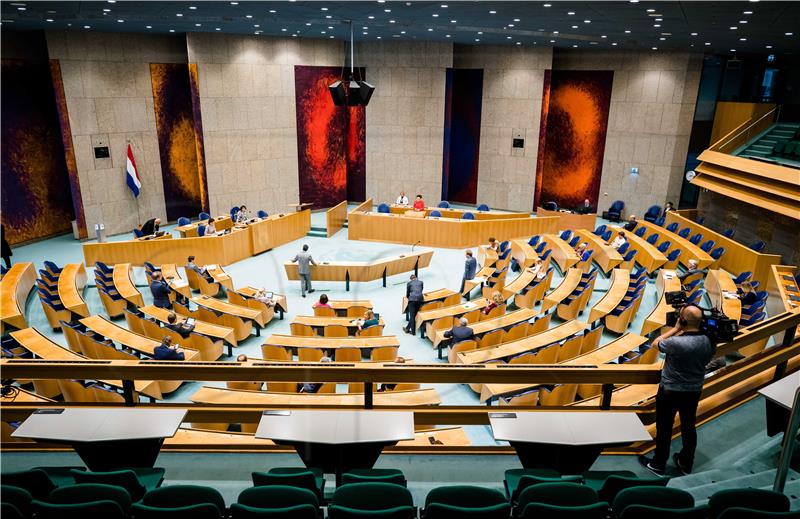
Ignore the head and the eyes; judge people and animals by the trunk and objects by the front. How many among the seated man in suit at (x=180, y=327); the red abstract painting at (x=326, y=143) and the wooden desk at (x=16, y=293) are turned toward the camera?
1

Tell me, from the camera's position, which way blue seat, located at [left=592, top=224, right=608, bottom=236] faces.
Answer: facing the viewer and to the left of the viewer

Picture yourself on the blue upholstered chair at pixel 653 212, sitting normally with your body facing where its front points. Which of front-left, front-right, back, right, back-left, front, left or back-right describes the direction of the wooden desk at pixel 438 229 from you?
front

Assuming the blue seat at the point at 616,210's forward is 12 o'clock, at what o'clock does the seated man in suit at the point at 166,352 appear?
The seated man in suit is roughly at 11 o'clock from the blue seat.

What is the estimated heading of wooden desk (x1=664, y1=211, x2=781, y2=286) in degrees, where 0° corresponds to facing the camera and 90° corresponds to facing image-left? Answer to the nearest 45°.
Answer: approximately 45°

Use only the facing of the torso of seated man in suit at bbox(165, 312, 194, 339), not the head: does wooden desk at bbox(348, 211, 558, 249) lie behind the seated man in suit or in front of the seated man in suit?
in front

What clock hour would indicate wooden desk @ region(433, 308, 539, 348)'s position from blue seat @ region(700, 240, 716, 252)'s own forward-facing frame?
The wooden desk is roughly at 11 o'clock from the blue seat.

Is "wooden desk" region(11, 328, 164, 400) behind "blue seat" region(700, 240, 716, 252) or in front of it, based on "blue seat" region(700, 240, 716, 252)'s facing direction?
in front

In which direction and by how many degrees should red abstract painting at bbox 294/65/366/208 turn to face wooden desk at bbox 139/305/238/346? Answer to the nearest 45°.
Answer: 0° — it already faces it

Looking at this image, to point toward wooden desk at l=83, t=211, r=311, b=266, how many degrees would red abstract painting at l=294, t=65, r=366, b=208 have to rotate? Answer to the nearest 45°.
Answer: approximately 45° to its right

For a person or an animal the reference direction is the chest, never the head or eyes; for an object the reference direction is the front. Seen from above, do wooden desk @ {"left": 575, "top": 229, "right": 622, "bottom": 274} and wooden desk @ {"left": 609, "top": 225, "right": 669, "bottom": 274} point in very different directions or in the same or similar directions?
same or similar directions

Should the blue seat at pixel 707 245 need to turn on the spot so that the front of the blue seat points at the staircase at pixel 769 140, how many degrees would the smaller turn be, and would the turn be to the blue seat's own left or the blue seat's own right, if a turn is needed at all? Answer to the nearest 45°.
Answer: approximately 135° to the blue seat's own right

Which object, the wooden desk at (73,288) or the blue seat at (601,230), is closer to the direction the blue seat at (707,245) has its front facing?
the wooden desk

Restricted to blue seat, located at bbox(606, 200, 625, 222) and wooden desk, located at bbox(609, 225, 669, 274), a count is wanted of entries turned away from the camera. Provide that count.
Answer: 0

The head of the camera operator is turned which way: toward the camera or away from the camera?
away from the camera
